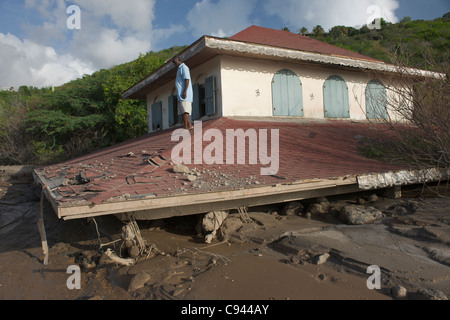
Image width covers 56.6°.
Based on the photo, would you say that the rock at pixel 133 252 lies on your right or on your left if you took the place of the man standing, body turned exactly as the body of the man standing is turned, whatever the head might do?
on your left

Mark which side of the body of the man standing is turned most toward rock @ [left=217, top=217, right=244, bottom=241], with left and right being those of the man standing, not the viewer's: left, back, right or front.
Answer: left

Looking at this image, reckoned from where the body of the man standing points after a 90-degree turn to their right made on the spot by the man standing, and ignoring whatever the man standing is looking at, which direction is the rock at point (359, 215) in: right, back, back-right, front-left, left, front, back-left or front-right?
back-right

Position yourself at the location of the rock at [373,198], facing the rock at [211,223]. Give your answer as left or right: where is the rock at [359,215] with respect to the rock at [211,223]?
left

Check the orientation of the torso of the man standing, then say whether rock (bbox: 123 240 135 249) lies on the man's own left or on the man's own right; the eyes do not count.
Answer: on the man's own left

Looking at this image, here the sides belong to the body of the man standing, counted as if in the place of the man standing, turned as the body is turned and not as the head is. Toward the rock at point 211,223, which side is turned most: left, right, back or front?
left

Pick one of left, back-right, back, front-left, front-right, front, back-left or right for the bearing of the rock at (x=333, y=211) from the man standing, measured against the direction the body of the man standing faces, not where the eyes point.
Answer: back-left

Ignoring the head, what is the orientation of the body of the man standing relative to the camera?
to the viewer's left

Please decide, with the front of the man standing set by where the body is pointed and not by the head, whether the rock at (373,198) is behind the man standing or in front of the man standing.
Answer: behind
